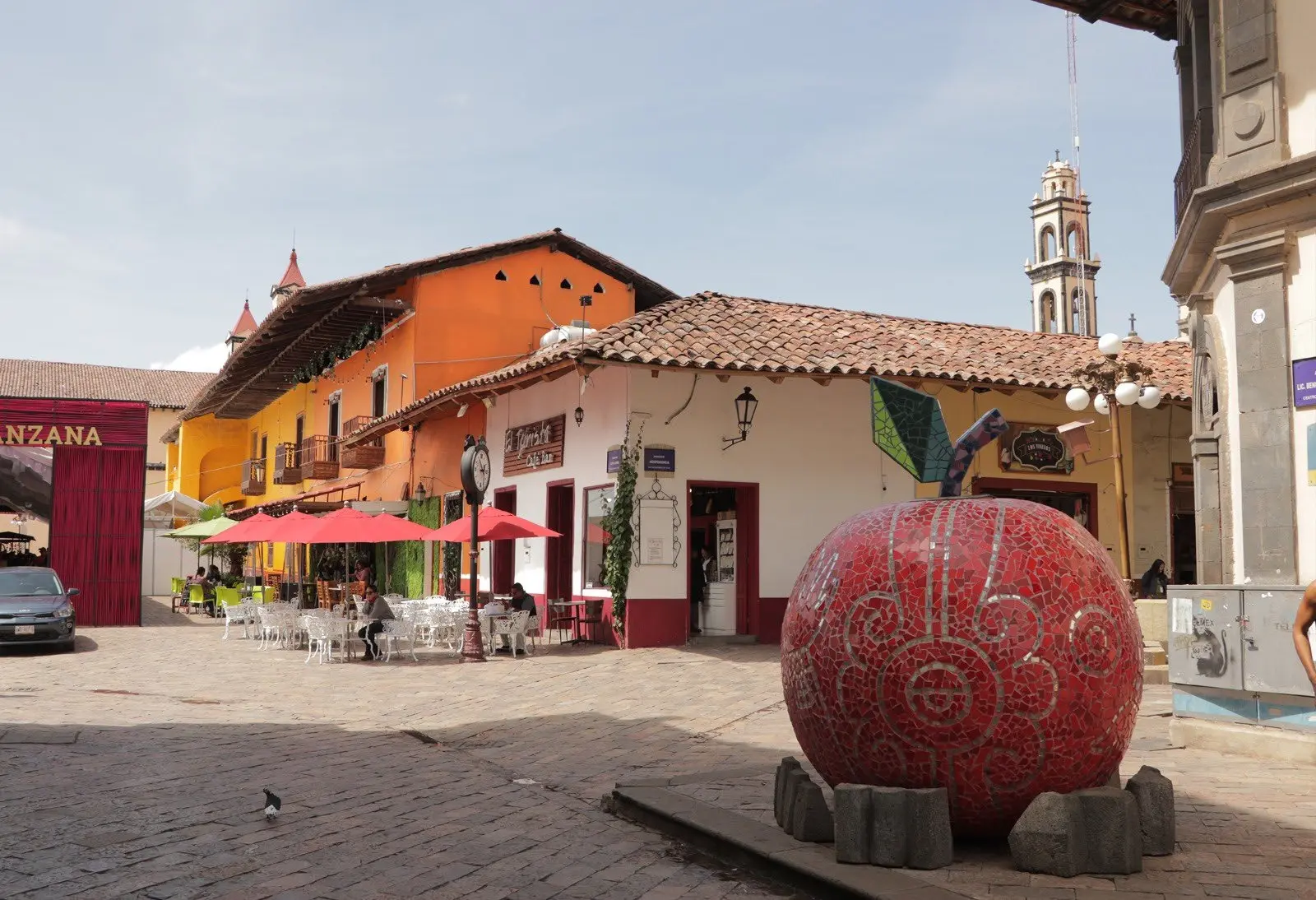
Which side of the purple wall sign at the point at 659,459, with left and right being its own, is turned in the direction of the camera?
front

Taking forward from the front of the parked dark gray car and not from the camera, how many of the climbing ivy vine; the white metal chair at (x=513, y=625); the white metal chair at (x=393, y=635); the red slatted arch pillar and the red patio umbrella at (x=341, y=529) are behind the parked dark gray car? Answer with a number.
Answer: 1

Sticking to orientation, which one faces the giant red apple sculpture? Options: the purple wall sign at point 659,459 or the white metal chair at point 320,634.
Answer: the purple wall sign

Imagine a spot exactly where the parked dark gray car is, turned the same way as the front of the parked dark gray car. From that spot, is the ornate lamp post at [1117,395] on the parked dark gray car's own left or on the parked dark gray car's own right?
on the parked dark gray car's own left

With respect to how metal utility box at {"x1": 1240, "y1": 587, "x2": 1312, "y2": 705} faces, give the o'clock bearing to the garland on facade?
The garland on facade is roughly at 4 o'clock from the metal utility box.

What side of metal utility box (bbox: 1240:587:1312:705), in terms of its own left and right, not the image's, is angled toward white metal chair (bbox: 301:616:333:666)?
right

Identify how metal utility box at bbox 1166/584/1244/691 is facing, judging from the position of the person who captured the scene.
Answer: facing the viewer

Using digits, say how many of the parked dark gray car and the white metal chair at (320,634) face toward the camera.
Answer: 1

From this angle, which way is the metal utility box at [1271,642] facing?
toward the camera

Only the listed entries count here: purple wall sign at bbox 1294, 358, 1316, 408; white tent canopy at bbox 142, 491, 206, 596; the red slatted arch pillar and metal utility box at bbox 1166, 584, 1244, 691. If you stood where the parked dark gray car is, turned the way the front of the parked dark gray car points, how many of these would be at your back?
2

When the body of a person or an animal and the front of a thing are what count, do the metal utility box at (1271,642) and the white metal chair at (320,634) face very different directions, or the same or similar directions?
very different directions
